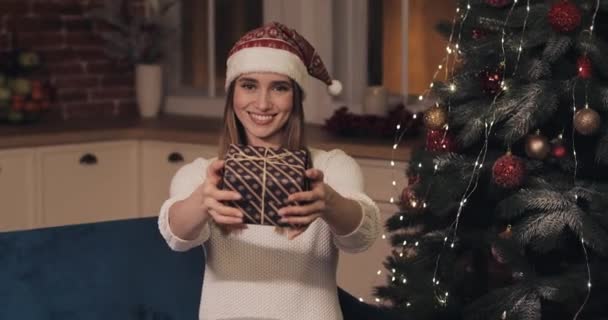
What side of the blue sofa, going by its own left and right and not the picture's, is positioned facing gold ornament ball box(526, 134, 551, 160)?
left

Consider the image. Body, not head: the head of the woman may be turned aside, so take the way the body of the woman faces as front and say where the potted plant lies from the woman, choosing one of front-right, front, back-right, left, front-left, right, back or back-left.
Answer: back

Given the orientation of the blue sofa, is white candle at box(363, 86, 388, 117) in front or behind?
behind

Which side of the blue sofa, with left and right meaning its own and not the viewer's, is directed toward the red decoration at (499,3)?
left

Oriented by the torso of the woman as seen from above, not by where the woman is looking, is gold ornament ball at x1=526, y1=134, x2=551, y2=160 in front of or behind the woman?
behind

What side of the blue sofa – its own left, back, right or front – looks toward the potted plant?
back

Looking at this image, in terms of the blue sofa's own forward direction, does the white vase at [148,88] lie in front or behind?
behind

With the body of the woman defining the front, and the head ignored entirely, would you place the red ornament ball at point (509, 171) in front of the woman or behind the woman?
behind

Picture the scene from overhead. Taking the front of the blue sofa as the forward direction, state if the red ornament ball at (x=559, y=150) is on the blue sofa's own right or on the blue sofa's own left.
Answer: on the blue sofa's own left

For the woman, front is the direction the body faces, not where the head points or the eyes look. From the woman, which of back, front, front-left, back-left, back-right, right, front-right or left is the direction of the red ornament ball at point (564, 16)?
back-left

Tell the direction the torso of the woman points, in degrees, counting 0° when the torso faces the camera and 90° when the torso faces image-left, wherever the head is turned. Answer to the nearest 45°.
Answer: approximately 0°

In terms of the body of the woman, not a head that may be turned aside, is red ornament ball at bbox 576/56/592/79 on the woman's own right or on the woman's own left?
on the woman's own left

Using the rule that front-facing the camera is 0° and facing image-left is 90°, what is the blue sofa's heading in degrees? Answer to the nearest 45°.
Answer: approximately 0°

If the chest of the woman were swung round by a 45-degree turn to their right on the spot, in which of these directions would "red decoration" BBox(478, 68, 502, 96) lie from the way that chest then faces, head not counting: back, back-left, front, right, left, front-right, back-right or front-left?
back

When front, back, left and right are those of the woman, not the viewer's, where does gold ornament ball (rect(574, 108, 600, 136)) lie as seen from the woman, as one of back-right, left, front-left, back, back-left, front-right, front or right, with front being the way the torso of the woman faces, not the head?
back-left
